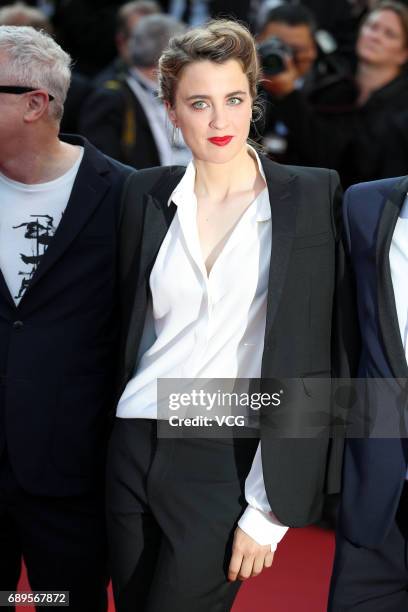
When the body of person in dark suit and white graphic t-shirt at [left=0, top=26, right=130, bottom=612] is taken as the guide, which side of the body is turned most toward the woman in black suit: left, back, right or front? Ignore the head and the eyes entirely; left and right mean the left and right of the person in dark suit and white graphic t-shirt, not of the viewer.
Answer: left

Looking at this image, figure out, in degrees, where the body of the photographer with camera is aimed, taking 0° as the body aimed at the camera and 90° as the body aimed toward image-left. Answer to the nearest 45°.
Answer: approximately 45°

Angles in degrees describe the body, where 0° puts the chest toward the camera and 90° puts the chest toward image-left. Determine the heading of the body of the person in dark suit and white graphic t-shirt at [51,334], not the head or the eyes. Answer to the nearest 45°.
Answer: approximately 45°

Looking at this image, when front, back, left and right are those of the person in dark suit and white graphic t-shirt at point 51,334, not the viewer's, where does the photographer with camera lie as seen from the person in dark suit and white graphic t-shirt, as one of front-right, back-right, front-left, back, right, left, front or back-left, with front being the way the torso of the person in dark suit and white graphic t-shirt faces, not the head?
back

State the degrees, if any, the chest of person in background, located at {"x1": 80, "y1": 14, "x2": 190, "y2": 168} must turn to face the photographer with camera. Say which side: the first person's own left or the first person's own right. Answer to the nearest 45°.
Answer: approximately 45° to the first person's own left

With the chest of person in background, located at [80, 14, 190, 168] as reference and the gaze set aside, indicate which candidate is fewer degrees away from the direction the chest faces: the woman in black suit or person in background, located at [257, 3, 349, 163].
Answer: the woman in black suit

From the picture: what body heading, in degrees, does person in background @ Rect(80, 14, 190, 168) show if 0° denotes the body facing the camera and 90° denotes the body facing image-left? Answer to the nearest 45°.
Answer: approximately 315°
